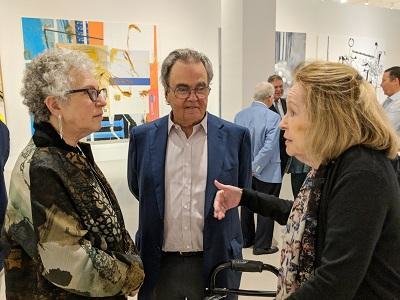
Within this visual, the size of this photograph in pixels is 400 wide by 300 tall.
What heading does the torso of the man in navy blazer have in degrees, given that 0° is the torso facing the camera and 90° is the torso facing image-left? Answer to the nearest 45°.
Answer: approximately 0°

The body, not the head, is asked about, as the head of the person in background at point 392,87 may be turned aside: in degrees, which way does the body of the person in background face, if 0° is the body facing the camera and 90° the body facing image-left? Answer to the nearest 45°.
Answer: approximately 90°

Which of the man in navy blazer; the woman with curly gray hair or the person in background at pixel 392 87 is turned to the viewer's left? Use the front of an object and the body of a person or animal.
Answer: the person in background

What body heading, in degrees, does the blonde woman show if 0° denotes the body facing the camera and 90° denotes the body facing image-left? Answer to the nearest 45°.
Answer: approximately 90°

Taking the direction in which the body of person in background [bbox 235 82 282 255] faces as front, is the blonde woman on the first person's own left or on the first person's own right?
on the first person's own right

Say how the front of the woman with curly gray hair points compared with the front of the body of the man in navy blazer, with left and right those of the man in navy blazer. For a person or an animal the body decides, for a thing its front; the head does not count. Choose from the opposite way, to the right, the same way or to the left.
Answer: to the left

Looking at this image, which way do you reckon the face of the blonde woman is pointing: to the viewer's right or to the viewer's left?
to the viewer's left

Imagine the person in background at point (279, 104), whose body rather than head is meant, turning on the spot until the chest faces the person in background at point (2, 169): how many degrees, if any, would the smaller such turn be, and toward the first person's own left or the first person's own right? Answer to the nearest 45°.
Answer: approximately 45° to the first person's own right
